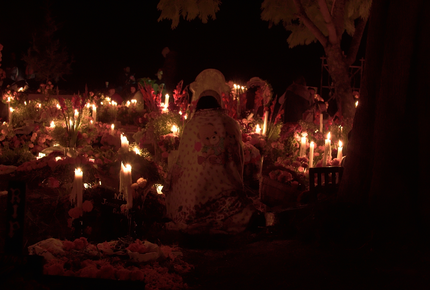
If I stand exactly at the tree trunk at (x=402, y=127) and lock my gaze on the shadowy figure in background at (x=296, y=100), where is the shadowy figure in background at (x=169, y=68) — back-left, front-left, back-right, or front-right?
front-left

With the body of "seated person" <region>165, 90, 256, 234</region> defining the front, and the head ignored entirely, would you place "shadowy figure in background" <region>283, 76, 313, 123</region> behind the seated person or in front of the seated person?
in front

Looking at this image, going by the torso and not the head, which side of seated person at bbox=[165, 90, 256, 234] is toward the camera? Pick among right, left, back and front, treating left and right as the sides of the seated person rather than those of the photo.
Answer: back

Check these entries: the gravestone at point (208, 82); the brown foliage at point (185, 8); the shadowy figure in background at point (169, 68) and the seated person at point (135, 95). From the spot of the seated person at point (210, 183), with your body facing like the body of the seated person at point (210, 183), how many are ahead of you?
4

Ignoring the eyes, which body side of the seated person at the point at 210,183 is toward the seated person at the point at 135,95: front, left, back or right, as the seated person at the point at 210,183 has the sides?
front

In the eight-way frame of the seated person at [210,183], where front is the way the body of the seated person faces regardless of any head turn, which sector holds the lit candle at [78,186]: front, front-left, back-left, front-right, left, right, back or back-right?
back-left

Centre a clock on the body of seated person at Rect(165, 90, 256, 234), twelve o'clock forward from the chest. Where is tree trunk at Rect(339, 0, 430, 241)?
The tree trunk is roughly at 4 o'clock from the seated person.

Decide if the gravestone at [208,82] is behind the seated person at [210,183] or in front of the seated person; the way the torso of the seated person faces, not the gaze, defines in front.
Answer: in front

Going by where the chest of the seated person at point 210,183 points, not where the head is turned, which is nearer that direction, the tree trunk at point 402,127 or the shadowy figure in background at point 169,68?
the shadowy figure in background

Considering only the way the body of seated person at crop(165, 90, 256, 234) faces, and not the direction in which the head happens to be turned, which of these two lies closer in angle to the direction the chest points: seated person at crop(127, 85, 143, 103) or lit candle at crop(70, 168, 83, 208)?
the seated person

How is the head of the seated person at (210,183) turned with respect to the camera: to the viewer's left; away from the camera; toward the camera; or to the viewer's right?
away from the camera

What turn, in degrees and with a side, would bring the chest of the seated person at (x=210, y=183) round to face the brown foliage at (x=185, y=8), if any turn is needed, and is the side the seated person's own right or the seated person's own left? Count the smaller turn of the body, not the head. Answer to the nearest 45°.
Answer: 0° — they already face it
